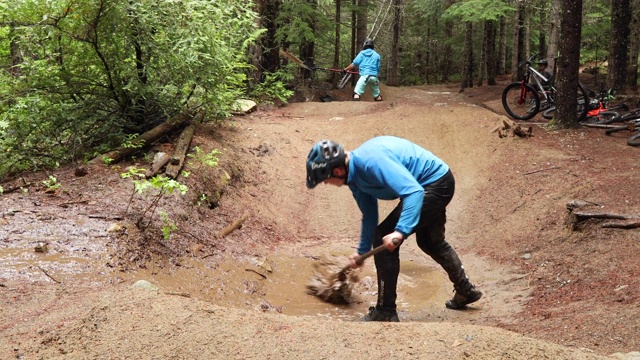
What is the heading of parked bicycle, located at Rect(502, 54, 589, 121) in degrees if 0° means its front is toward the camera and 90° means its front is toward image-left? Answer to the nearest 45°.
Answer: approximately 90°

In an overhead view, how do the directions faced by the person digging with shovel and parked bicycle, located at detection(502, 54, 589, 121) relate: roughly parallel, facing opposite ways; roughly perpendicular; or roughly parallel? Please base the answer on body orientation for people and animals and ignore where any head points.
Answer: roughly parallel

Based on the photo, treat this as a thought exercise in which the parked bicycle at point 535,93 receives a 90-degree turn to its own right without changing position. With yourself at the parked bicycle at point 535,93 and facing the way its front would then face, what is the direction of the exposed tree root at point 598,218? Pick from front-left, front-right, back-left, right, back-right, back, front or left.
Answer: back

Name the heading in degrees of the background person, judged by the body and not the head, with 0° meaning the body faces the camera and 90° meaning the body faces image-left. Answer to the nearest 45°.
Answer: approximately 135°

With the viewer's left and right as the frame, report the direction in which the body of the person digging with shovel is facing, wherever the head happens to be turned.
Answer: facing to the left of the viewer

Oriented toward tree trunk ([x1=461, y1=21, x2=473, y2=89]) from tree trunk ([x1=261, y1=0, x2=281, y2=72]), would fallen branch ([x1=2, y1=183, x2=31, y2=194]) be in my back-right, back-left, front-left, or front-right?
back-right

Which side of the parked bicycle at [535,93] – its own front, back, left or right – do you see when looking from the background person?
front

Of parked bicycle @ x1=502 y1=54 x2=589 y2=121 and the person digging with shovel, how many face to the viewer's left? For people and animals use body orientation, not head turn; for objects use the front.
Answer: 2

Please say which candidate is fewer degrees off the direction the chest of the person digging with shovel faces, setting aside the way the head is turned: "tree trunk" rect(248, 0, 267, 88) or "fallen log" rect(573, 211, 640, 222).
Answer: the tree trunk

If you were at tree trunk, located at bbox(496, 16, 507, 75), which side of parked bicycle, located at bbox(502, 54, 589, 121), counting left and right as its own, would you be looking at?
right

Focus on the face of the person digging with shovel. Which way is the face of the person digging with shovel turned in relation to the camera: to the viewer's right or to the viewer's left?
to the viewer's left

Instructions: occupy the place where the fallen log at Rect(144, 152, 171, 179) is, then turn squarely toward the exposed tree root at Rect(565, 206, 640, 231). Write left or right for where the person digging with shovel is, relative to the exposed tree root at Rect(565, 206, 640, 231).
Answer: right
